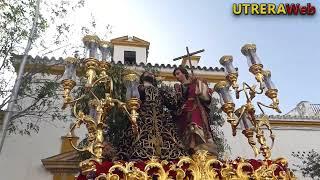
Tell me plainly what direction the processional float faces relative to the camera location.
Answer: facing the viewer

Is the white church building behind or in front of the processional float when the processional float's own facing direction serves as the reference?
behind
